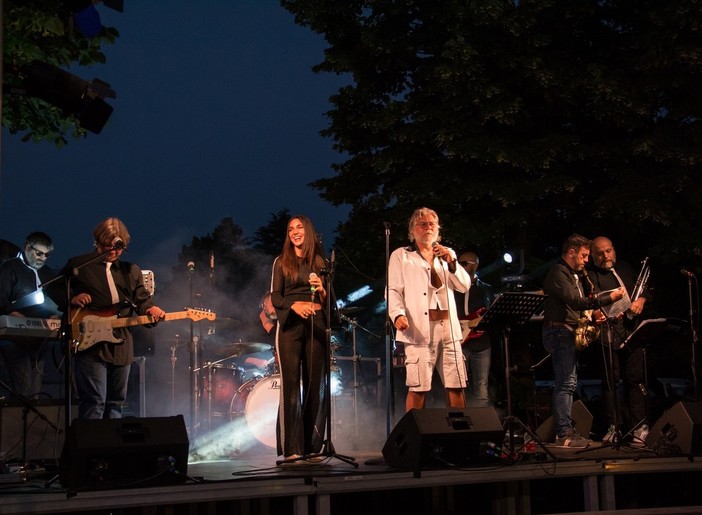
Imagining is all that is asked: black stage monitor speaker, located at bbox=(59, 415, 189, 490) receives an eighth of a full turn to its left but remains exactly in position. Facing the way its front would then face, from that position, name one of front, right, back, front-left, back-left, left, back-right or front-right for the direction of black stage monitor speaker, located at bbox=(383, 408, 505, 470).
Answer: back-right

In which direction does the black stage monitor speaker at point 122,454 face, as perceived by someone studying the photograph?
facing away from the viewer

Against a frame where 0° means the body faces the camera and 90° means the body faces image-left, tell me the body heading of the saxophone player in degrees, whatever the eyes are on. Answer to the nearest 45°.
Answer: approximately 270°

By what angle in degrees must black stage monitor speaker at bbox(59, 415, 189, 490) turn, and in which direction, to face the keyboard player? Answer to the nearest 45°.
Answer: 0° — it already faces them

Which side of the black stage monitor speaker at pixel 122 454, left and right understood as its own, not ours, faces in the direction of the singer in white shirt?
right

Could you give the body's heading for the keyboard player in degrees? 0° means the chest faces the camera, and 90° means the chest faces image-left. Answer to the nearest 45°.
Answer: approximately 315°
